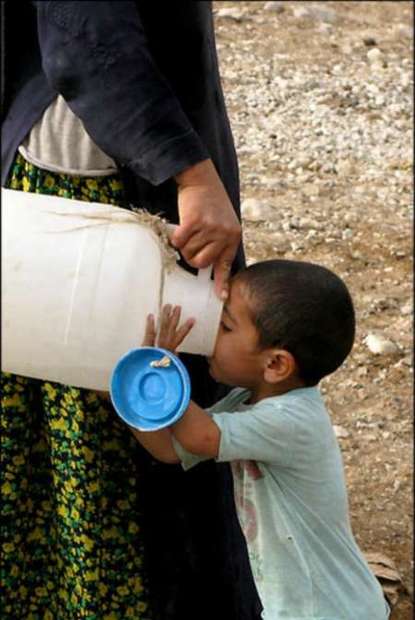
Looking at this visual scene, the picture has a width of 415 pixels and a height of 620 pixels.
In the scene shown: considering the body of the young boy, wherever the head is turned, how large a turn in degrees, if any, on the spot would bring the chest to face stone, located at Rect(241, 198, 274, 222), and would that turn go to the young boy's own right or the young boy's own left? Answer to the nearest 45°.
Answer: approximately 90° to the young boy's own right

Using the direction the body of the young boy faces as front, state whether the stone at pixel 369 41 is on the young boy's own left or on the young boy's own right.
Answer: on the young boy's own right

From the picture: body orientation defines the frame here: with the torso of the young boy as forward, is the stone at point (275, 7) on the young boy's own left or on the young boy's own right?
on the young boy's own right

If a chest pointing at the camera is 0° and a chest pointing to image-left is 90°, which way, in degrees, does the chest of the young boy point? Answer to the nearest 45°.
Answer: approximately 90°

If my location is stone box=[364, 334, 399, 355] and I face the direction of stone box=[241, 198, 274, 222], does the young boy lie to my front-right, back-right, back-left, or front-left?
back-left

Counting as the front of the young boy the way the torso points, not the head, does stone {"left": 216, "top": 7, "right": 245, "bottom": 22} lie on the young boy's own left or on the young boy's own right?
on the young boy's own right

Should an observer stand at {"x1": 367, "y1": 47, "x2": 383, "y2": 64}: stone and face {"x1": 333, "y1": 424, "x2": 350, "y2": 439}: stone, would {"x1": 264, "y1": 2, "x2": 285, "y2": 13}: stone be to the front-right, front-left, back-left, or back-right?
back-right

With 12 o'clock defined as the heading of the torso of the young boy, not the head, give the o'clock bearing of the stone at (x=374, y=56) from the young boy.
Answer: The stone is roughly at 3 o'clock from the young boy.
